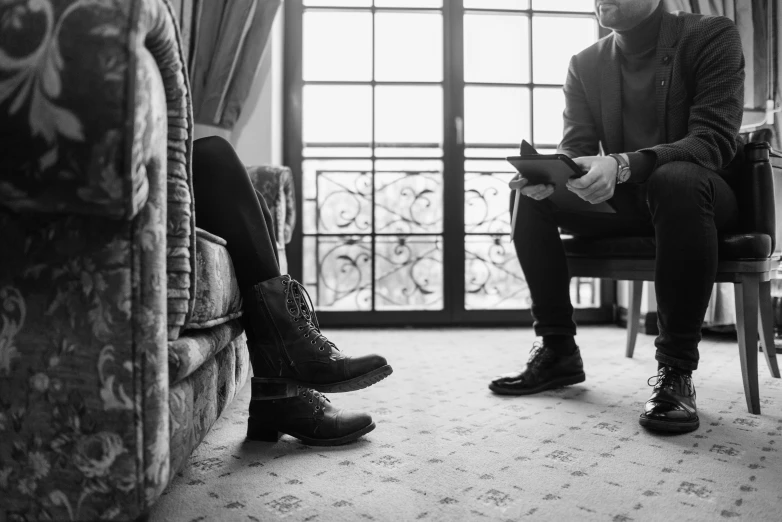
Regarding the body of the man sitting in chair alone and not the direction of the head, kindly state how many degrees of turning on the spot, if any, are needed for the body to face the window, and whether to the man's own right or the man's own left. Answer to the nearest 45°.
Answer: approximately 90° to the man's own right

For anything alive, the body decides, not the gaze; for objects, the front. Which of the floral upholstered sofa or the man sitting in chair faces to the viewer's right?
the floral upholstered sofa

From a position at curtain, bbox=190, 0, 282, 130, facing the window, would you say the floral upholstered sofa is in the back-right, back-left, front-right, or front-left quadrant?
back-right

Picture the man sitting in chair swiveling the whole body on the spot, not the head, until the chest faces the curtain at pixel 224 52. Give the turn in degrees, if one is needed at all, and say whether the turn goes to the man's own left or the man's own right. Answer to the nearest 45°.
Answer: approximately 45° to the man's own right

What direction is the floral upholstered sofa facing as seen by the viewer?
to the viewer's right

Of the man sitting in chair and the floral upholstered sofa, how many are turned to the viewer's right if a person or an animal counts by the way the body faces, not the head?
1

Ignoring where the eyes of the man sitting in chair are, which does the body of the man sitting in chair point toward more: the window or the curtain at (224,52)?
the curtain

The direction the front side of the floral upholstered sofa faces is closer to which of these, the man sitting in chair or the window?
the man sitting in chair

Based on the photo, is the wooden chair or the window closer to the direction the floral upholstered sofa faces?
the wooden chair

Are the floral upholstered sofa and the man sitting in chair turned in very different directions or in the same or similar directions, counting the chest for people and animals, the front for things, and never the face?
very different directions

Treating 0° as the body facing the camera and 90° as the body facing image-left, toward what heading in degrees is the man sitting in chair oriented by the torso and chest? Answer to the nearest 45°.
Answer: approximately 45°
